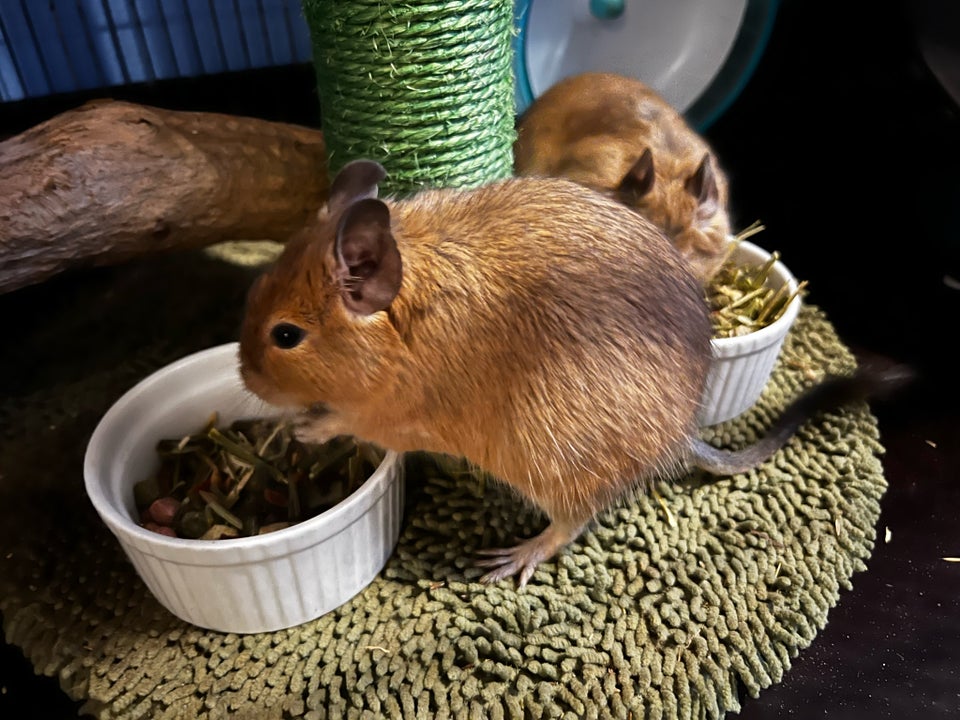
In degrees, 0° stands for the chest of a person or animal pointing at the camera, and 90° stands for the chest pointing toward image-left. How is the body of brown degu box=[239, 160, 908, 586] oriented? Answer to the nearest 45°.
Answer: approximately 90°

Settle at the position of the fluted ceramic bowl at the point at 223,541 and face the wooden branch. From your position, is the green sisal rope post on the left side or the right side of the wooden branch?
right

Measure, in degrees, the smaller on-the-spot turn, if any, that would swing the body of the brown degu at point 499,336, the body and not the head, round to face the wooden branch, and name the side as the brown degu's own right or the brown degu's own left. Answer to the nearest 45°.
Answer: approximately 45° to the brown degu's own right

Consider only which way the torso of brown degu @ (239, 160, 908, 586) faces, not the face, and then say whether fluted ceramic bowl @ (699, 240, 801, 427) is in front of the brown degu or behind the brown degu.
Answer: behind

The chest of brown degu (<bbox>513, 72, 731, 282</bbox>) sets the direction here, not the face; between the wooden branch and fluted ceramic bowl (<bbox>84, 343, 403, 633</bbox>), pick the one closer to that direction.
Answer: the fluted ceramic bowl

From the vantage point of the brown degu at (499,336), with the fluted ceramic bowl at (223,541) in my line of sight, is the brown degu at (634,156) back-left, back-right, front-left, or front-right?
back-right

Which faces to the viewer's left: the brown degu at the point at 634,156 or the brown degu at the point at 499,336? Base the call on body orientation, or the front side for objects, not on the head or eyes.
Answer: the brown degu at the point at 499,336

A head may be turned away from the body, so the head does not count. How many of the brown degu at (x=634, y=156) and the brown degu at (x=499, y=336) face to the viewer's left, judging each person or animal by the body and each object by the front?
1

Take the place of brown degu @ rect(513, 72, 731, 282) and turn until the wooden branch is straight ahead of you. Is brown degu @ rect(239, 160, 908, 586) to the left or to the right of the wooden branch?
left

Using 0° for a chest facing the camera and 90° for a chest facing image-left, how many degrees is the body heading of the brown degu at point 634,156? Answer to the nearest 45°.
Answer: approximately 315°
